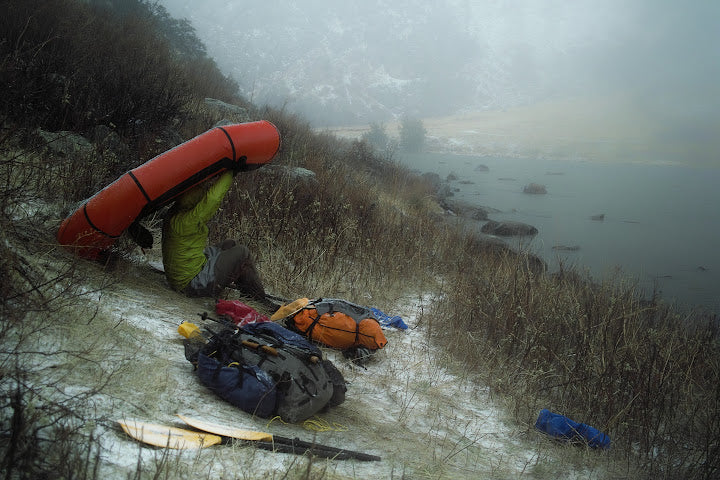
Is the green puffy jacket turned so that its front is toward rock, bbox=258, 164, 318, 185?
no

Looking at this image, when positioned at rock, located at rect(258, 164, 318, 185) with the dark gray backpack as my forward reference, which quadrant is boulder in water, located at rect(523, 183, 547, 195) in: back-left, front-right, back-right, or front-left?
back-left

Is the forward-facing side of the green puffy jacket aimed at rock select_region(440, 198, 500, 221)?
no
